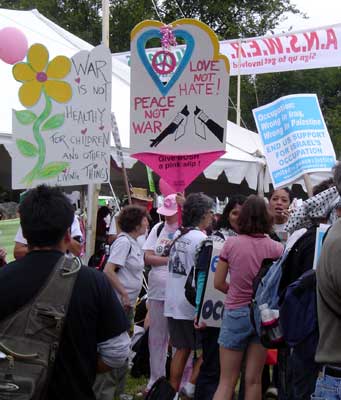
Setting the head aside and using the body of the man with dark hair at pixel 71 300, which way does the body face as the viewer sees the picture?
away from the camera

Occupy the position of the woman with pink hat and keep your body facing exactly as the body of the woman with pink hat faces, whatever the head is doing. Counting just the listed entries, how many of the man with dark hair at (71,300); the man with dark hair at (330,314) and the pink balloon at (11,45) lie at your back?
1

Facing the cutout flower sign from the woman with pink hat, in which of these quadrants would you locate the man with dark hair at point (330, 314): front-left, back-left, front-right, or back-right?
back-left

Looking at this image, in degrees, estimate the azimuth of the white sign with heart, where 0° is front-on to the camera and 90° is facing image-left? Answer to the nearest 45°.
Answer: approximately 0°

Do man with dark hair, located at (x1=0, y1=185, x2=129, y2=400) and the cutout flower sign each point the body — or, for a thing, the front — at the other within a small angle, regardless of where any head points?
yes

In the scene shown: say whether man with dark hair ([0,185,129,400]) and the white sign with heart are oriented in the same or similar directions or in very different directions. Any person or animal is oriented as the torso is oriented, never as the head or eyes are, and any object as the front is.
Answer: very different directions

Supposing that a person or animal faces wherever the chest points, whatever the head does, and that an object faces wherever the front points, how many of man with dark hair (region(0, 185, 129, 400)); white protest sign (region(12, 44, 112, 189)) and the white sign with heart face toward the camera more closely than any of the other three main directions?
2

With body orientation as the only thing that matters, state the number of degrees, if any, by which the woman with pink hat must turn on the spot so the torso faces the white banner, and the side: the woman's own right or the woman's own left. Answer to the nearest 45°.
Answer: approximately 135° to the woman's own left

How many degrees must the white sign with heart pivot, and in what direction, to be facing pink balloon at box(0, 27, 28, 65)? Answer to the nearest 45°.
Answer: approximately 135° to its right

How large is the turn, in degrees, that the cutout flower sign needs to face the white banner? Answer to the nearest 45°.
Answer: approximately 135° to its left
